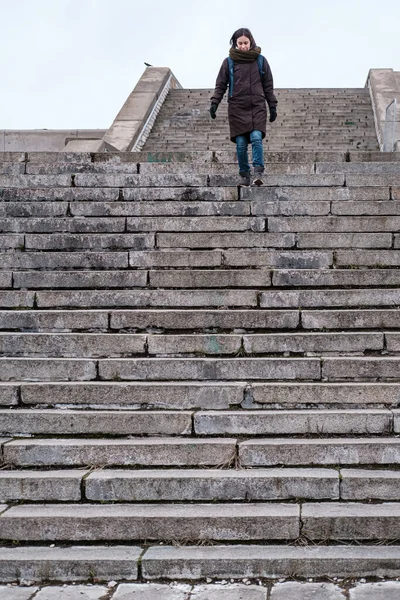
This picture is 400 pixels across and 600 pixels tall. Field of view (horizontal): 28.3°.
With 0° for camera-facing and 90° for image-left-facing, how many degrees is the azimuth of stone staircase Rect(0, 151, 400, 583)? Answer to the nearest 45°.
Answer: approximately 0°
